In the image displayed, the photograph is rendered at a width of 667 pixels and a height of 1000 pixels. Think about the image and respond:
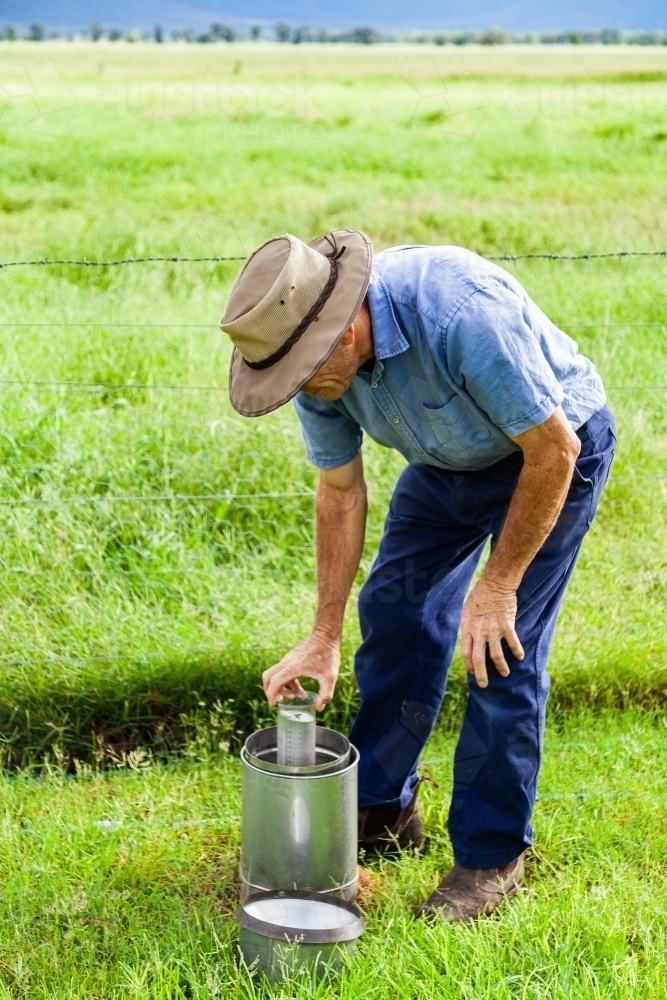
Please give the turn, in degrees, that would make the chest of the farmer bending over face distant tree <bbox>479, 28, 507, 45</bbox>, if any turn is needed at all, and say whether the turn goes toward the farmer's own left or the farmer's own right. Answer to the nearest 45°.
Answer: approximately 135° to the farmer's own right

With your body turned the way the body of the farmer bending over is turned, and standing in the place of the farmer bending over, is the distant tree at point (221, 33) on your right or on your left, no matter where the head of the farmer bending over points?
on your right

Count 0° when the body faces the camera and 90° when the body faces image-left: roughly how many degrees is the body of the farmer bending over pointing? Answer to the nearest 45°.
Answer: approximately 45°

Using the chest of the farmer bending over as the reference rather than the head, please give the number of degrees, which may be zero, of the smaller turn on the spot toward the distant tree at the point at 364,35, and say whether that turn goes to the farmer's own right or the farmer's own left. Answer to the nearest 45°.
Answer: approximately 135° to the farmer's own right

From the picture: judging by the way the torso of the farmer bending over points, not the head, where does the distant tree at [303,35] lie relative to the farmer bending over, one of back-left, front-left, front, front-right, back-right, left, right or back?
back-right

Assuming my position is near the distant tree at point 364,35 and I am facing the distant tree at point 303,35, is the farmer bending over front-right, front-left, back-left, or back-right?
back-left
